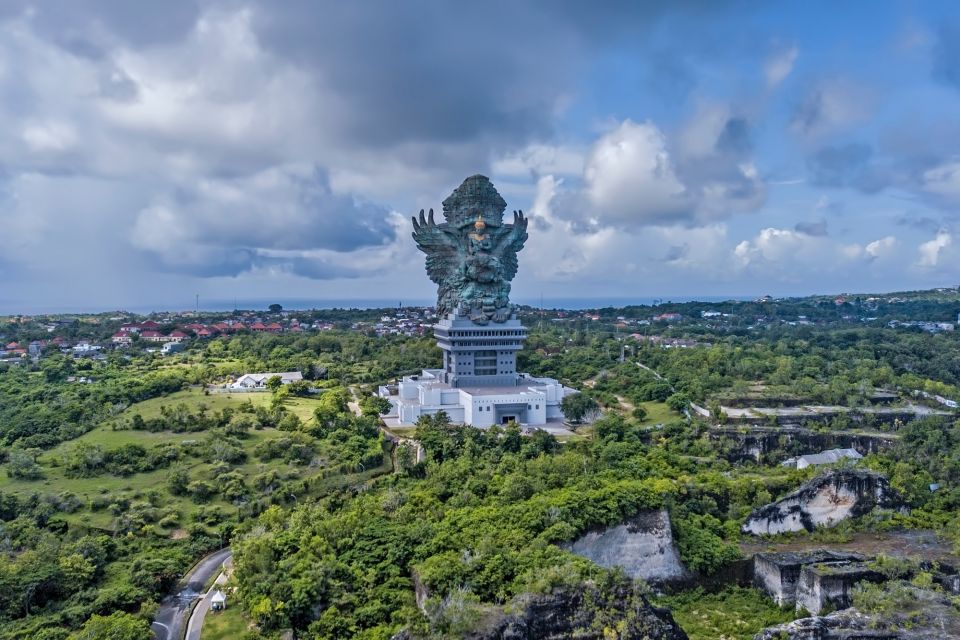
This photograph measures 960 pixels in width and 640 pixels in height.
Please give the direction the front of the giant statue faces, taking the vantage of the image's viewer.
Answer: facing the viewer

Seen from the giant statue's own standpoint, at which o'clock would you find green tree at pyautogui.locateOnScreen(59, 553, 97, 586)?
The green tree is roughly at 1 o'clock from the giant statue.

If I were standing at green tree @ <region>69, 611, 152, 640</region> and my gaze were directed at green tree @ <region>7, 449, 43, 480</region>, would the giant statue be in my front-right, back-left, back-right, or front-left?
front-right

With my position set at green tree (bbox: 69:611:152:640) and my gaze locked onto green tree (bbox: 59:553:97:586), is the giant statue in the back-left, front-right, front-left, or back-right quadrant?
front-right

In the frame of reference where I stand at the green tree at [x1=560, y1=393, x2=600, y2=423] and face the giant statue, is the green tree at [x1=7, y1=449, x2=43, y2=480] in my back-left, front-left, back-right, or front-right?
front-left

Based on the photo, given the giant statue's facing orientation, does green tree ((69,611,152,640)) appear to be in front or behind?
in front

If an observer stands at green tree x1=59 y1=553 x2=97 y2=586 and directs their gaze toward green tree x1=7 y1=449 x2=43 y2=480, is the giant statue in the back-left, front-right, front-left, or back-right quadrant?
front-right

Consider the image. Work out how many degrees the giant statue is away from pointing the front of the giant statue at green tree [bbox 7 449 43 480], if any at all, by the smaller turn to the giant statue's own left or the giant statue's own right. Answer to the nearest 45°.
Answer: approximately 45° to the giant statue's own right
